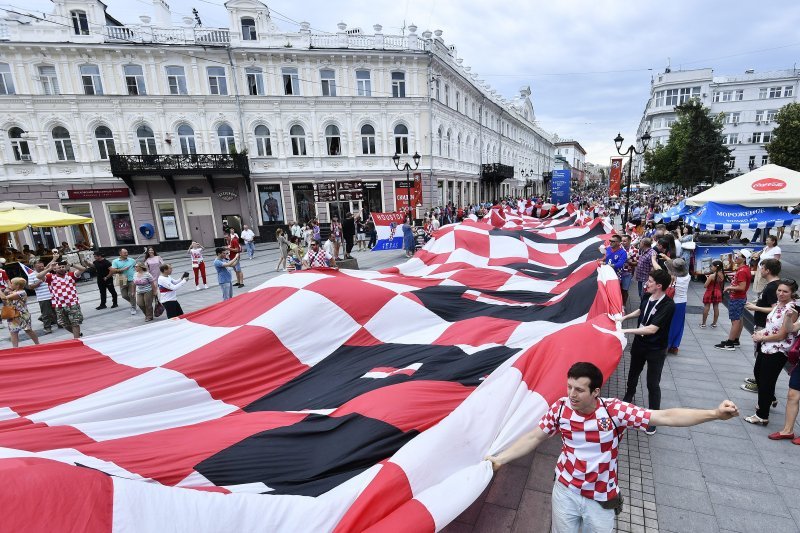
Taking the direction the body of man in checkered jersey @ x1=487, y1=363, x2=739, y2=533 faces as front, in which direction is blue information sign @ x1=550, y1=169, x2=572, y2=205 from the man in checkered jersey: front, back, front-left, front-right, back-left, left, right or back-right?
back

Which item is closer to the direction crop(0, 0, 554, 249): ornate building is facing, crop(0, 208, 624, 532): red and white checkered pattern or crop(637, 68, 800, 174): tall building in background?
the red and white checkered pattern

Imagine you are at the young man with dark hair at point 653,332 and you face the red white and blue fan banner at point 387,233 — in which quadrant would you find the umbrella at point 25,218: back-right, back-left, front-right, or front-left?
front-left

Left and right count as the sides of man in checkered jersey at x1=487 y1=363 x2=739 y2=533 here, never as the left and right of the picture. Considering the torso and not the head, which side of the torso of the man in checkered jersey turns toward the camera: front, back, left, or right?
front

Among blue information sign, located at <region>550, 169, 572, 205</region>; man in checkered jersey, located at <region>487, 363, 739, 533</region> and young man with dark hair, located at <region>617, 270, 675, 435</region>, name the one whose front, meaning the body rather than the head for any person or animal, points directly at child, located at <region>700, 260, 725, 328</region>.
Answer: the blue information sign

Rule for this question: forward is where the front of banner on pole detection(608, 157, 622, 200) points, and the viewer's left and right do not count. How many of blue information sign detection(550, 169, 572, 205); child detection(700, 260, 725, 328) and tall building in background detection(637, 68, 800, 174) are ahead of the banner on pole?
1

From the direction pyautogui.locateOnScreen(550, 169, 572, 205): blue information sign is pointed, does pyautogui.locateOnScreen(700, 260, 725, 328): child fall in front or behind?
in front

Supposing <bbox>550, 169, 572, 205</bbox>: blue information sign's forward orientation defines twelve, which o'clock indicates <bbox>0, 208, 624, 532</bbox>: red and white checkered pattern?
The red and white checkered pattern is roughly at 12 o'clock from the blue information sign.

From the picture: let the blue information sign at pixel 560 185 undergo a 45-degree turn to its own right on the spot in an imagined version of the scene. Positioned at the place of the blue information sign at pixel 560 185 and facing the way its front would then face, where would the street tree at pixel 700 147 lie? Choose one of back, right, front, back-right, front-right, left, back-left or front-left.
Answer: back-left

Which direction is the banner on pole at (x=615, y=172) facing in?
toward the camera

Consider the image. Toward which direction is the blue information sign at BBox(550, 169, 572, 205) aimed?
toward the camera

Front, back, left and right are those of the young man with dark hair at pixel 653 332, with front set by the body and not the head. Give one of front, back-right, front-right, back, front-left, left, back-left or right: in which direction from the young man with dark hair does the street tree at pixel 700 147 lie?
back-right

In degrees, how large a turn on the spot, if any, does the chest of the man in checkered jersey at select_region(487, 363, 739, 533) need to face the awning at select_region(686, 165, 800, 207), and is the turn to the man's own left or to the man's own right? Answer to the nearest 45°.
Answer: approximately 180°

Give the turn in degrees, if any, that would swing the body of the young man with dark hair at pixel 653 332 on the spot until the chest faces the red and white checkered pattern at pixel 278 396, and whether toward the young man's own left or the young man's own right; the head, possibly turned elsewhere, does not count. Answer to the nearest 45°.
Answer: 0° — they already face it

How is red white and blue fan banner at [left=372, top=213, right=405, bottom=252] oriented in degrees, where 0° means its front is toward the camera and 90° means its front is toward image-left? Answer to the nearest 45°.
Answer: approximately 0°

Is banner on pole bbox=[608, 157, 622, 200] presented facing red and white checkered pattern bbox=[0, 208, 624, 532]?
yes

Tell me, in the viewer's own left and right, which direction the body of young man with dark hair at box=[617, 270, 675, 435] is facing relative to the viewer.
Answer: facing the viewer and to the left of the viewer
